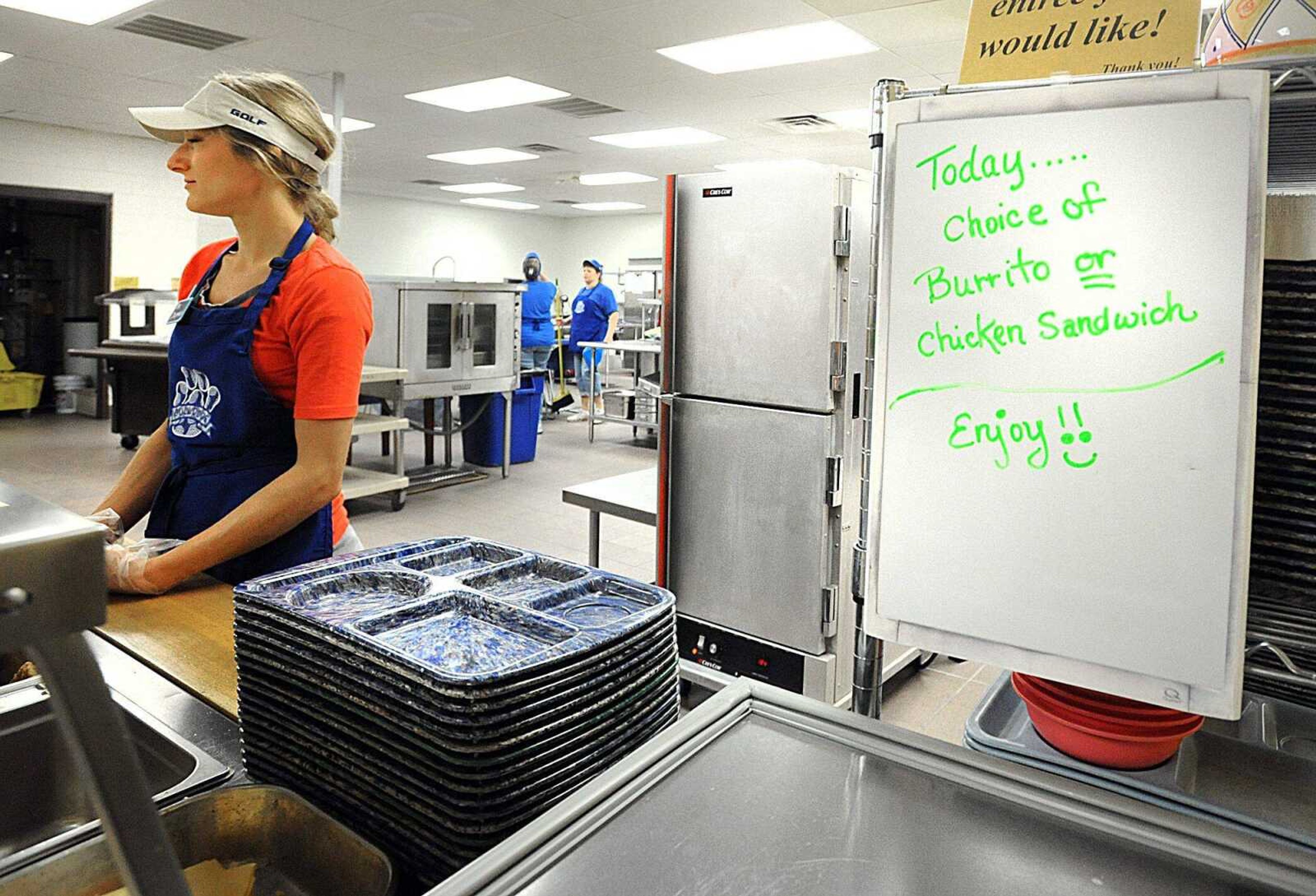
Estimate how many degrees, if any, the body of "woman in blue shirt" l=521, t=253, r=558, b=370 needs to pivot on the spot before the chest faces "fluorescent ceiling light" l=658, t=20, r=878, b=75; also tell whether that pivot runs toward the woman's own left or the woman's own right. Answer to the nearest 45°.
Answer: approximately 180°

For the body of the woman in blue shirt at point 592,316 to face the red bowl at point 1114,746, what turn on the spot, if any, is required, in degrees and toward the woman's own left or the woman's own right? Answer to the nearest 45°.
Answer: approximately 45° to the woman's own left

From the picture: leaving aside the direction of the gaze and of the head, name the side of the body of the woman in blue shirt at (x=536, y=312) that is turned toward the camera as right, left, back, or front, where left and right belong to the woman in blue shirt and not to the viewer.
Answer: back

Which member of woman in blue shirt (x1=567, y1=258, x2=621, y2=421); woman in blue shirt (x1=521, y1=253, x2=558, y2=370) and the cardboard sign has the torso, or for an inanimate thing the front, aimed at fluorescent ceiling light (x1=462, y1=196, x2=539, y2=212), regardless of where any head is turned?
woman in blue shirt (x1=521, y1=253, x2=558, y2=370)

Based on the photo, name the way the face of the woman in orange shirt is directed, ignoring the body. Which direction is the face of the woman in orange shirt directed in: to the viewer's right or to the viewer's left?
to the viewer's left

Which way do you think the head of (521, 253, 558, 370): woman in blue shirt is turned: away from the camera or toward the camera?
away from the camera

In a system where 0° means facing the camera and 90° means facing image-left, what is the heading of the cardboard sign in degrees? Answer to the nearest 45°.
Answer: approximately 0°

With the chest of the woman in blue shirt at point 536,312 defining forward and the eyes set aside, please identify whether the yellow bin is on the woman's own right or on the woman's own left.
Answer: on the woman's own left

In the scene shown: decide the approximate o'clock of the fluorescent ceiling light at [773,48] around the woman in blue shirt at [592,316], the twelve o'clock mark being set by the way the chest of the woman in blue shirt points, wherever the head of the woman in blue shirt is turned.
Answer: The fluorescent ceiling light is roughly at 10 o'clock from the woman in blue shirt.

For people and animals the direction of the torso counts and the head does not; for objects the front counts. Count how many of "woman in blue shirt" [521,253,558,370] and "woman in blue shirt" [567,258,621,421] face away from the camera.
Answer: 1

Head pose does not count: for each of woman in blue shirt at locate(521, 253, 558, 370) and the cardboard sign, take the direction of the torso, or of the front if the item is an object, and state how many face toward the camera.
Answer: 1
